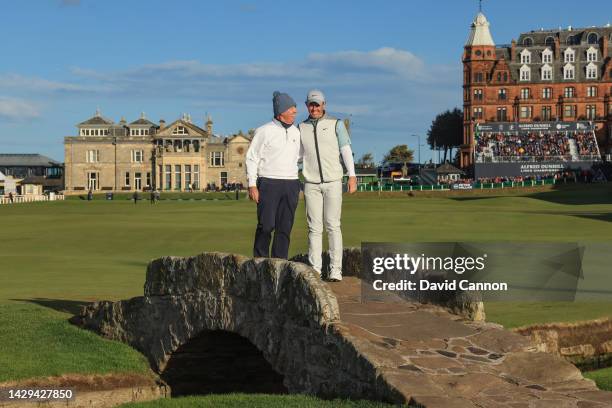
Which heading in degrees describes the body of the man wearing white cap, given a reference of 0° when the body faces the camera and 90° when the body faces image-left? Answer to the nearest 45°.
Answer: approximately 0°

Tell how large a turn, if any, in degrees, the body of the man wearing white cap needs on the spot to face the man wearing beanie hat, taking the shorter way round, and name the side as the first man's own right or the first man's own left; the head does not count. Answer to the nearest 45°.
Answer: approximately 90° to the first man's own right
